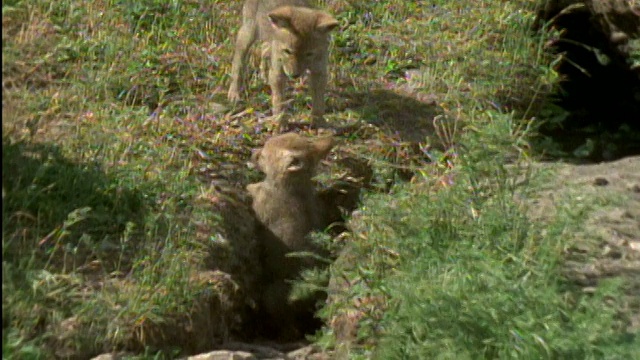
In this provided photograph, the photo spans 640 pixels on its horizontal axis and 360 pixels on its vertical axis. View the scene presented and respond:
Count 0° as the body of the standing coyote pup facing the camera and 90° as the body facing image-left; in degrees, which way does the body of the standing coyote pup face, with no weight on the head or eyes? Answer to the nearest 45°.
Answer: approximately 315°
